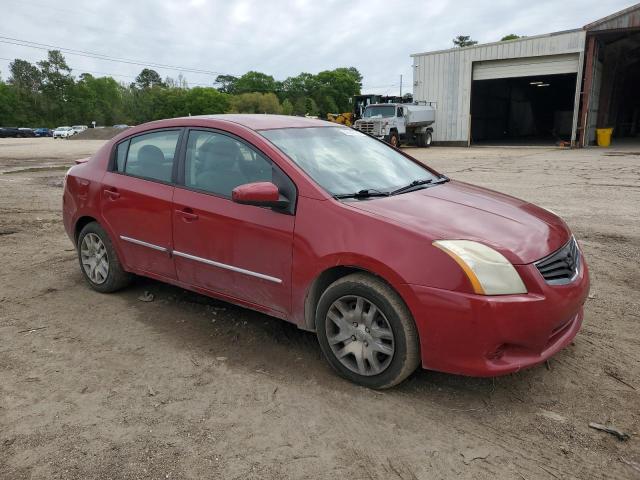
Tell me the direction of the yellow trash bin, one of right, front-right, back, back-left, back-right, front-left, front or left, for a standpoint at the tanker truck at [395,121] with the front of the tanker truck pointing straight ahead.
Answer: back-left

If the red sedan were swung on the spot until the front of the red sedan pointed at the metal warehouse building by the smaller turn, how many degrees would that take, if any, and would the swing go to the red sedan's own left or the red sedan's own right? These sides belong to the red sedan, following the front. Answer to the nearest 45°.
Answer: approximately 90° to the red sedan's own left

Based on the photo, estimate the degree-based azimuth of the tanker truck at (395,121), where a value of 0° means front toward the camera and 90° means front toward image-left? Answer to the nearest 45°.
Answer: approximately 45°

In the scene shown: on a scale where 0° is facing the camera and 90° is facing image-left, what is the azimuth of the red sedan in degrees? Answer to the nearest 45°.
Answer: approximately 315°

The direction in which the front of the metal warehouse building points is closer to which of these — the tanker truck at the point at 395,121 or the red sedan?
the red sedan

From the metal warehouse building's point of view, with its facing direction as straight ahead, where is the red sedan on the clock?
The red sedan is roughly at 12 o'clock from the metal warehouse building.

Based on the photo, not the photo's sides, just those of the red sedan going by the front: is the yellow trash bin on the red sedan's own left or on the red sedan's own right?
on the red sedan's own left

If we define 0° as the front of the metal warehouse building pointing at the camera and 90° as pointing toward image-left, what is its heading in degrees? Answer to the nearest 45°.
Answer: approximately 0°

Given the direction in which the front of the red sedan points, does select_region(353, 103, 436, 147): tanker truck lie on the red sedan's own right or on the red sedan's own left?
on the red sedan's own left

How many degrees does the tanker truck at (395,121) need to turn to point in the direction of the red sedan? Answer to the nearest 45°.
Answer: approximately 45° to its left

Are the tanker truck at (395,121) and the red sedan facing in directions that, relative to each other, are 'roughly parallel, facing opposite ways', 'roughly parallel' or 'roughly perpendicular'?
roughly perpendicular
